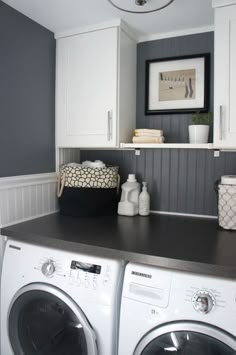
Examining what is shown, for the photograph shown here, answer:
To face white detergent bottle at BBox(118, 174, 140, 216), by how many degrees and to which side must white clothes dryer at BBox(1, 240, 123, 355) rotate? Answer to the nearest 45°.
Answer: approximately 180°

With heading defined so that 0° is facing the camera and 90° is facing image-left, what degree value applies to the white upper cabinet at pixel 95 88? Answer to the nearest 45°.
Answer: approximately 45°

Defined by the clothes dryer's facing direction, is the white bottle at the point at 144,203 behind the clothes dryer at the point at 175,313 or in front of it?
behind

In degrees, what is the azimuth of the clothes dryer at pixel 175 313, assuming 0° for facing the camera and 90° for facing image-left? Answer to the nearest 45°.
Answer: approximately 0°

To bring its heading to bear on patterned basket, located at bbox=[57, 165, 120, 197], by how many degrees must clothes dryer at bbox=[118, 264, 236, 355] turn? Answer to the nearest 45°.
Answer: approximately 135° to its right

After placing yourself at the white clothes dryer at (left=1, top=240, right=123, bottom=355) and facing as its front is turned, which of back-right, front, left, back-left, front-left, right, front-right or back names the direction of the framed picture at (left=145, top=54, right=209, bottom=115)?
back
